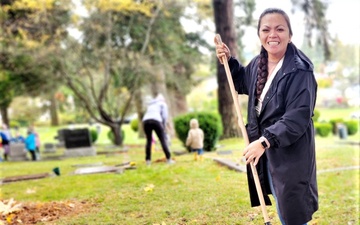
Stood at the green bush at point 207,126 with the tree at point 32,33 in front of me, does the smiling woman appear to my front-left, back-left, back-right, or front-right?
back-left

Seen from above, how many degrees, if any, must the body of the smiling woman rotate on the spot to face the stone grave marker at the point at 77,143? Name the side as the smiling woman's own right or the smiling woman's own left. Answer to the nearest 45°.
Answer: approximately 90° to the smiling woman's own right

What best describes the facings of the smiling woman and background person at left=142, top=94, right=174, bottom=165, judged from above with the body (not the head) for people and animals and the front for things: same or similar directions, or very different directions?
very different directions

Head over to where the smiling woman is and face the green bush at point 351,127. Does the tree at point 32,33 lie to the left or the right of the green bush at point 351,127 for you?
left

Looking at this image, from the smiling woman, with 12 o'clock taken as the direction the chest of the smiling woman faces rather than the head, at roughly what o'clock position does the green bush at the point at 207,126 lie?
The green bush is roughly at 4 o'clock from the smiling woman.

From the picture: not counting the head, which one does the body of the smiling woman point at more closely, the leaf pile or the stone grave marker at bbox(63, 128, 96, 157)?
the leaf pile

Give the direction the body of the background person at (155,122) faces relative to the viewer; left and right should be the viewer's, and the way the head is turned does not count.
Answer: facing away from the viewer and to the right of the viewer

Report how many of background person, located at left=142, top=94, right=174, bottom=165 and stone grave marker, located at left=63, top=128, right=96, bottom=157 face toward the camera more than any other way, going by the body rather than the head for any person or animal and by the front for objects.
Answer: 1

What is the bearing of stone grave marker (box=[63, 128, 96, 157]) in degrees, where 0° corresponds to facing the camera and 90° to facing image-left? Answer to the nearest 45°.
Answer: approximately 0°

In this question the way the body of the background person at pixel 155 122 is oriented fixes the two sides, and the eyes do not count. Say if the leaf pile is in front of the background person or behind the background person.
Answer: behind
